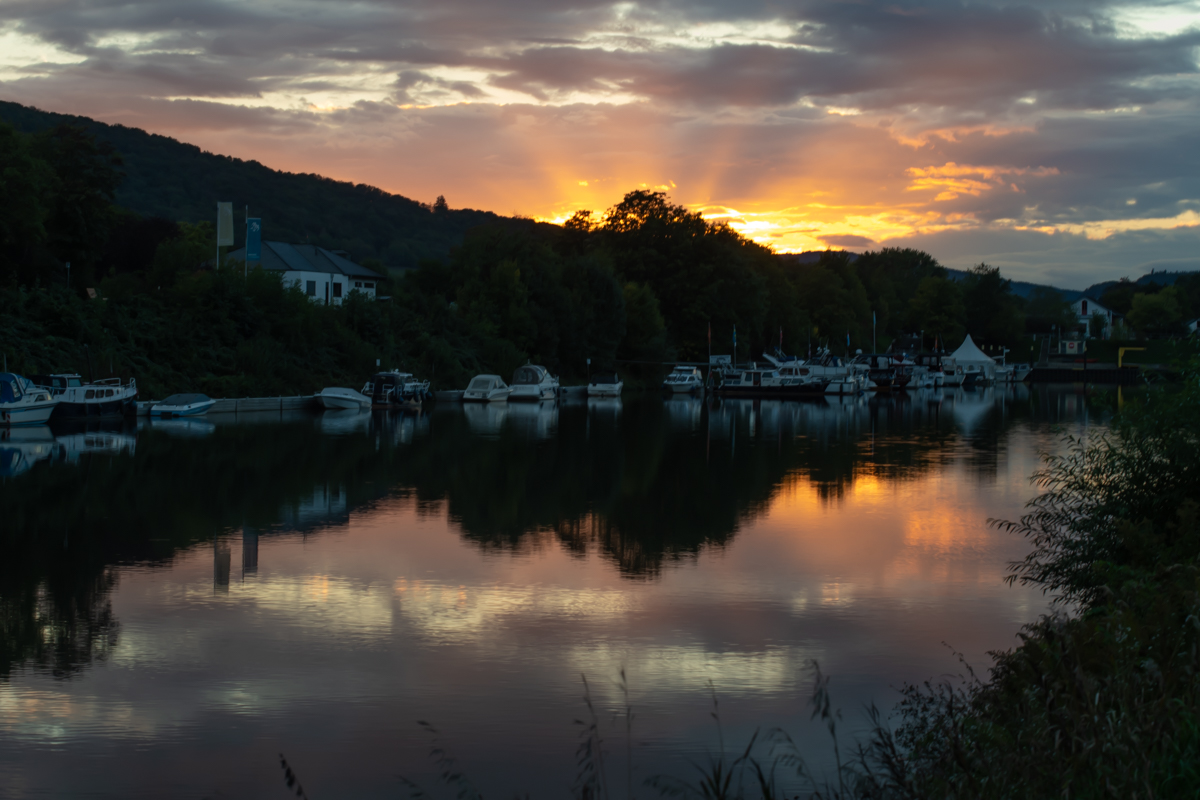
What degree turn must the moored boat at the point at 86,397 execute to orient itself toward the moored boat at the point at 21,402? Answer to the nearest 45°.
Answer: approximately 135° to its right

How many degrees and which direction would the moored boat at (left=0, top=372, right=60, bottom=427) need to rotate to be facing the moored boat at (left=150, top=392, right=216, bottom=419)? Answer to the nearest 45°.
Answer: approximately 45° to its left

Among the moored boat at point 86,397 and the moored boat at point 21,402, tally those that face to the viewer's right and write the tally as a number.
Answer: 2

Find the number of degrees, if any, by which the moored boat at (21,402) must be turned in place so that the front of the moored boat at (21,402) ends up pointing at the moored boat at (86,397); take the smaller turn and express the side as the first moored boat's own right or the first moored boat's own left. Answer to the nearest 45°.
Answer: approximately 45° to the first moored boat's own left

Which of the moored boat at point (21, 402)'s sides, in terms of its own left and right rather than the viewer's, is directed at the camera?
right

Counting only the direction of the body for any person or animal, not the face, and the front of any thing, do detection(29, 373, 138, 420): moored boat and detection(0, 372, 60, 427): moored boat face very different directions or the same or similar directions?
same or similar directions

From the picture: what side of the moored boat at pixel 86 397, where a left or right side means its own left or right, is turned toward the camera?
right
